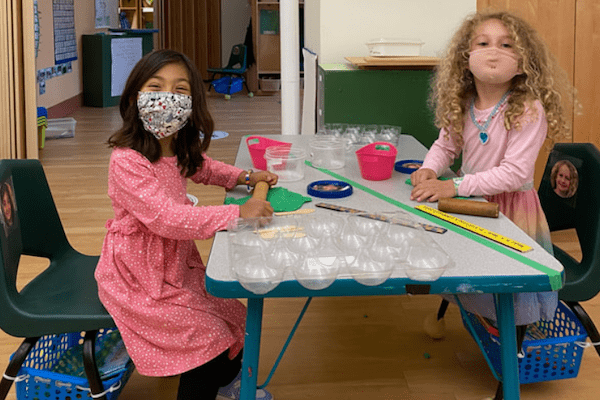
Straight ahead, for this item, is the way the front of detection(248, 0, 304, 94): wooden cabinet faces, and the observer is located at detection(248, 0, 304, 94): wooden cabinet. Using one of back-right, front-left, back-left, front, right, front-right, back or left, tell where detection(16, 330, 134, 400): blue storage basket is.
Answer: front

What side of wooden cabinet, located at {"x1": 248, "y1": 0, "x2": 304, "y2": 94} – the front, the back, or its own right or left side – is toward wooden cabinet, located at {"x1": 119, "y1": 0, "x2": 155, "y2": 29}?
right

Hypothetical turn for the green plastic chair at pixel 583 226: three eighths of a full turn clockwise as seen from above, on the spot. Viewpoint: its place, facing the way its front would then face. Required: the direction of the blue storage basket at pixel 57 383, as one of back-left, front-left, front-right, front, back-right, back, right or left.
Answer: back

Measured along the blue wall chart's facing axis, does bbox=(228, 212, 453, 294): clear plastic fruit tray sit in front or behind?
in front

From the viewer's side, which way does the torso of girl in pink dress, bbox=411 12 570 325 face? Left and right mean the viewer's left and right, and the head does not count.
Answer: facing the viewer and to the left of the viewer

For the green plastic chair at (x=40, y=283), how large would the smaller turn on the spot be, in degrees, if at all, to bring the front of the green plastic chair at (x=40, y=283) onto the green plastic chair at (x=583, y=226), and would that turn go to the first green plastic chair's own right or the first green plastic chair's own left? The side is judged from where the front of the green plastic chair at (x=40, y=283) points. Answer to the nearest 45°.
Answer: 0° — it already faces it

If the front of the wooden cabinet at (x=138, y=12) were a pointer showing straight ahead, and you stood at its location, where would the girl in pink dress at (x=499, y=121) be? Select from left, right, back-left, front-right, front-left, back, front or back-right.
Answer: front

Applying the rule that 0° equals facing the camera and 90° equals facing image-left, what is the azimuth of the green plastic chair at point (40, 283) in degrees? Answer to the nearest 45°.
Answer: approximately 270°

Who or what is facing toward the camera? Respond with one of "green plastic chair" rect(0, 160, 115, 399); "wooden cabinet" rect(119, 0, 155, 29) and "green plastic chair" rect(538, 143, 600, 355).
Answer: the wooden cabinet

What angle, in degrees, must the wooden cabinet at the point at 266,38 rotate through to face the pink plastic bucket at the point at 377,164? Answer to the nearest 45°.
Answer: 0° — it already faces it

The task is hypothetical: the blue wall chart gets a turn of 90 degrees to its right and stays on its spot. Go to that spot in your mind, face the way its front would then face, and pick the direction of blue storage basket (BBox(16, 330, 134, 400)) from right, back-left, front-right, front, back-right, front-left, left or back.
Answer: front-left
